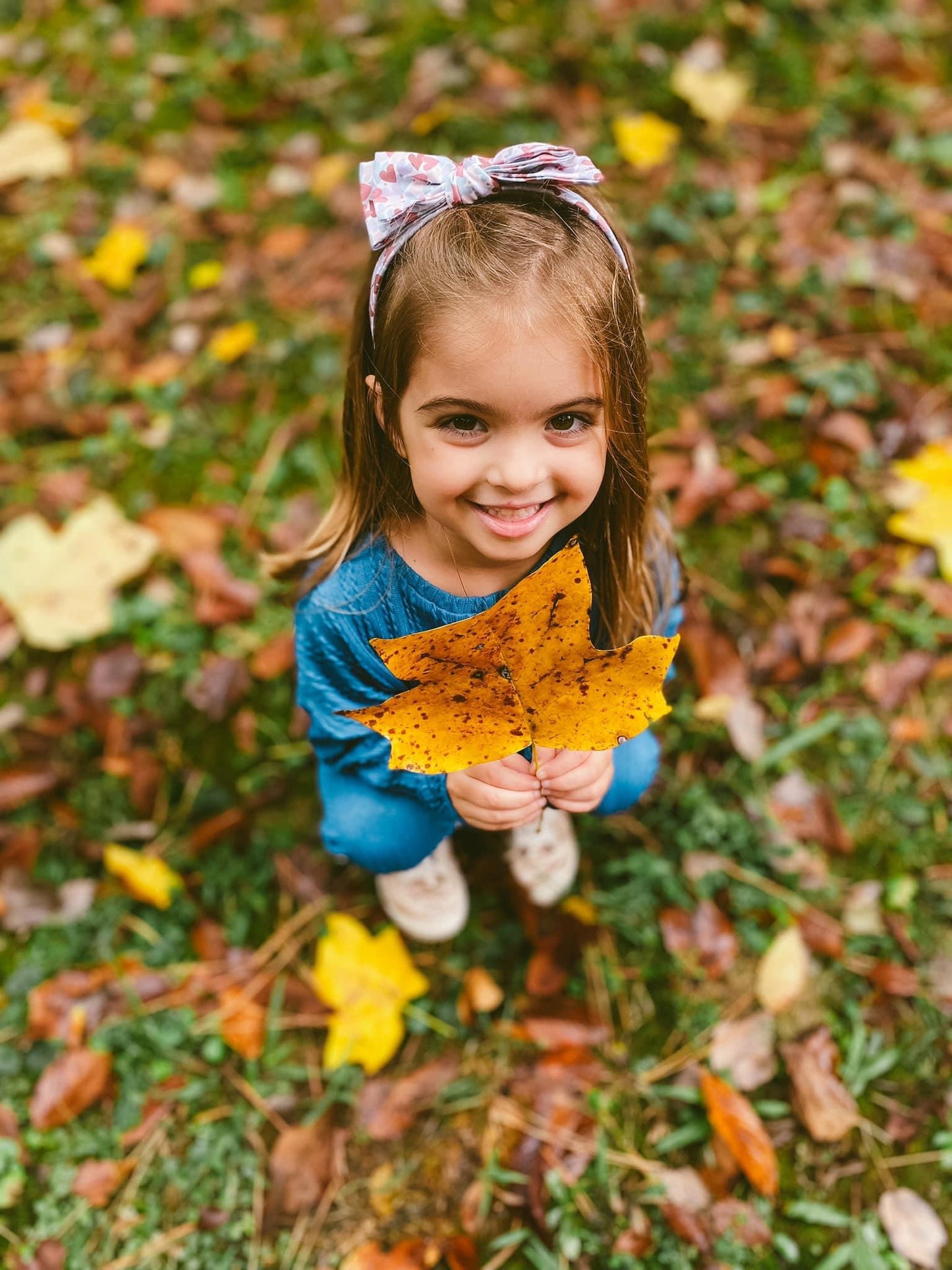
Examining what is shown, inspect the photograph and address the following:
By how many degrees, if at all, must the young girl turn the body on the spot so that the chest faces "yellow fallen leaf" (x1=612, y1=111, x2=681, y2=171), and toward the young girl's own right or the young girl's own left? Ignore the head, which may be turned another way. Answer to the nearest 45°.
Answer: approximately 180°

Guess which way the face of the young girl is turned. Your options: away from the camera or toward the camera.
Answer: toward the camera

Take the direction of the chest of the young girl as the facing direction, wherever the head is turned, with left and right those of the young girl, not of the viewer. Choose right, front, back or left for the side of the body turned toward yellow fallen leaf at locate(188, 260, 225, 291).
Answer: back

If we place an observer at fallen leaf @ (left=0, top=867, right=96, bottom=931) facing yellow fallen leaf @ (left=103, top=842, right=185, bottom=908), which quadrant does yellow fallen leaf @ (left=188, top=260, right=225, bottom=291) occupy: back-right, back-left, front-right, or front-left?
front-left

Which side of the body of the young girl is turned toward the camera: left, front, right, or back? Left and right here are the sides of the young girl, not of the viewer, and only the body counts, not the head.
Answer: front

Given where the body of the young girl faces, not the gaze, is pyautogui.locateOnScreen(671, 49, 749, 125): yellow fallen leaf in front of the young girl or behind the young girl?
behind

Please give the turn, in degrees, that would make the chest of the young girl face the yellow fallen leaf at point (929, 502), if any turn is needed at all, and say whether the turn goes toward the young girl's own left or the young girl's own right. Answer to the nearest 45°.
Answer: approximately 135° to the young girl's own left

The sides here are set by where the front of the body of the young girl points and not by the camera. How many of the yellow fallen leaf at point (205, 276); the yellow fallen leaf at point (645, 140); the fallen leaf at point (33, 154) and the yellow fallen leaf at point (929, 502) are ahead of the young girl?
0
